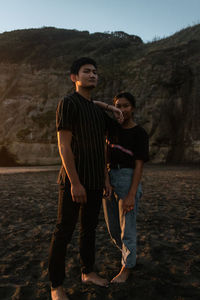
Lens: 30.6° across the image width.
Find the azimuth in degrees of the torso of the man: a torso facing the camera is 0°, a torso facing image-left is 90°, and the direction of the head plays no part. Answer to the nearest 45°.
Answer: approximately 315°

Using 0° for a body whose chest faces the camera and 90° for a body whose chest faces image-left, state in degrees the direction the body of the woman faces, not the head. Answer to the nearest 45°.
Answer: approximately 45°
